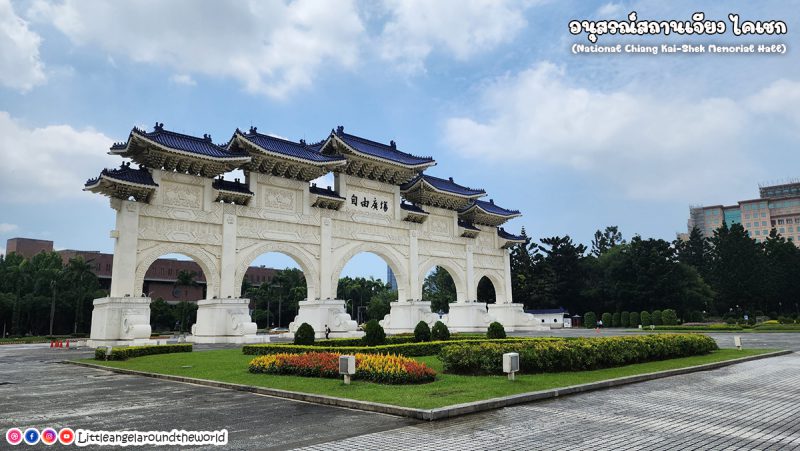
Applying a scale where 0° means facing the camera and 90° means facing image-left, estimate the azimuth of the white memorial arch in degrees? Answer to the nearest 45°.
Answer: approximately 315°

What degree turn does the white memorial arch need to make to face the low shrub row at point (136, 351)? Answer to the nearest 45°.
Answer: approximately 90° to its right

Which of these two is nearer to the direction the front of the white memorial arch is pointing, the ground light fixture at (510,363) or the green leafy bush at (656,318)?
the ground light fixture

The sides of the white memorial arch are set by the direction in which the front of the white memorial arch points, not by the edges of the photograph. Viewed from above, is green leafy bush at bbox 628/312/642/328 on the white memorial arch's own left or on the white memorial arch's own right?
on the white memorial arch's own left

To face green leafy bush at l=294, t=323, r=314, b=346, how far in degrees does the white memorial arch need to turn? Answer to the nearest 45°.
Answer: approximately 45° to its right

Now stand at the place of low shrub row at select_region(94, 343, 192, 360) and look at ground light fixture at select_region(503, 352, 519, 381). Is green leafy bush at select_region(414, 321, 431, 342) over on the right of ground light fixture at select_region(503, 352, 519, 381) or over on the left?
left
